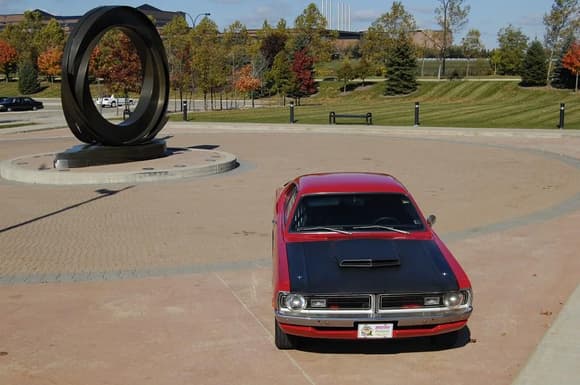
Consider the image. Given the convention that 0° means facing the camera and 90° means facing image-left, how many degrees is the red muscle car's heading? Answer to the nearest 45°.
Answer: approximately 0°

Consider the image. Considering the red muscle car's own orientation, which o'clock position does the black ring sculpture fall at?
The black ring sculpture is roughly at 5 o'clock from the red muscle car.
